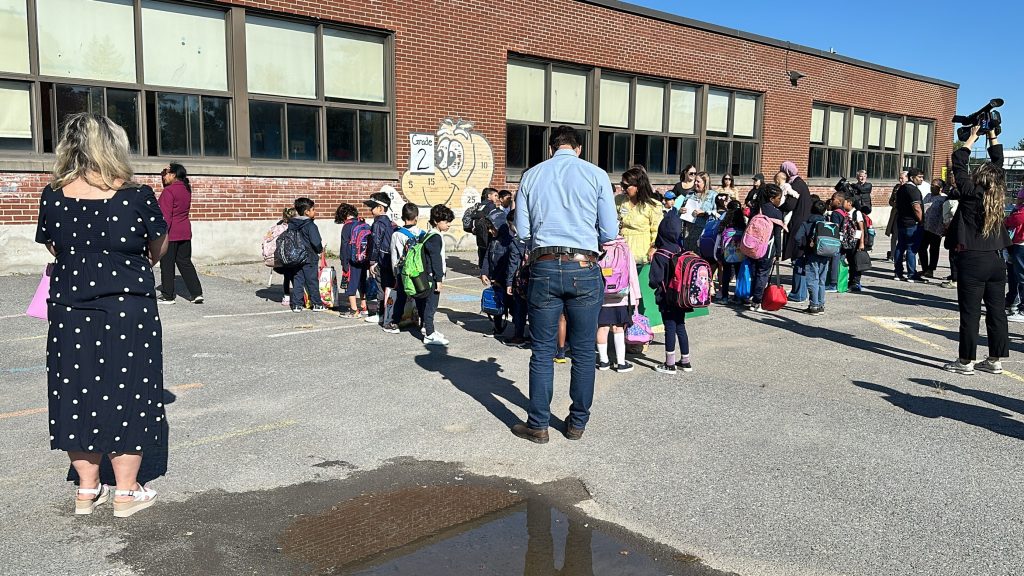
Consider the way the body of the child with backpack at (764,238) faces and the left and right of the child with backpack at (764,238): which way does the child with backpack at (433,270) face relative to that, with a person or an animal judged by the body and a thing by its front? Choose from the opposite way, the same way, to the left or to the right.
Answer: the same way

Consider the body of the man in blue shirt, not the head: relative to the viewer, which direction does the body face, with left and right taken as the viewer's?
facing away from the viewer

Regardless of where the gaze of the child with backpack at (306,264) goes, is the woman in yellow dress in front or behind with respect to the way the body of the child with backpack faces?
in front

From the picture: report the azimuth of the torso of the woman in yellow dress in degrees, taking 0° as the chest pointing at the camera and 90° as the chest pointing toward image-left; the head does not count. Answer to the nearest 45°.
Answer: approximately 45°

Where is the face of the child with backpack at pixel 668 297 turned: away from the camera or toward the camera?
away from the camera

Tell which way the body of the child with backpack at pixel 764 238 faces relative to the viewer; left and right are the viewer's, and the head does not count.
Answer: facing away from the viewer and to the right of the viewer

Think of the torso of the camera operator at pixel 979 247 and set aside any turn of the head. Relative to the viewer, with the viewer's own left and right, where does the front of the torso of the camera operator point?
facing away from the viewer and to the left of the viewer

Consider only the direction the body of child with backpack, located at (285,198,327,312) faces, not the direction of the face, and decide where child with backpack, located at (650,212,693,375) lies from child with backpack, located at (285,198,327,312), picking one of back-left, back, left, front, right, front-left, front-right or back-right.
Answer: front-right

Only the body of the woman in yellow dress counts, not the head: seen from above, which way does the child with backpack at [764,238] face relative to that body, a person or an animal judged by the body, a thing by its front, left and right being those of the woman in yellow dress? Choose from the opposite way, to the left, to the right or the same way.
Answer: the opposite way
